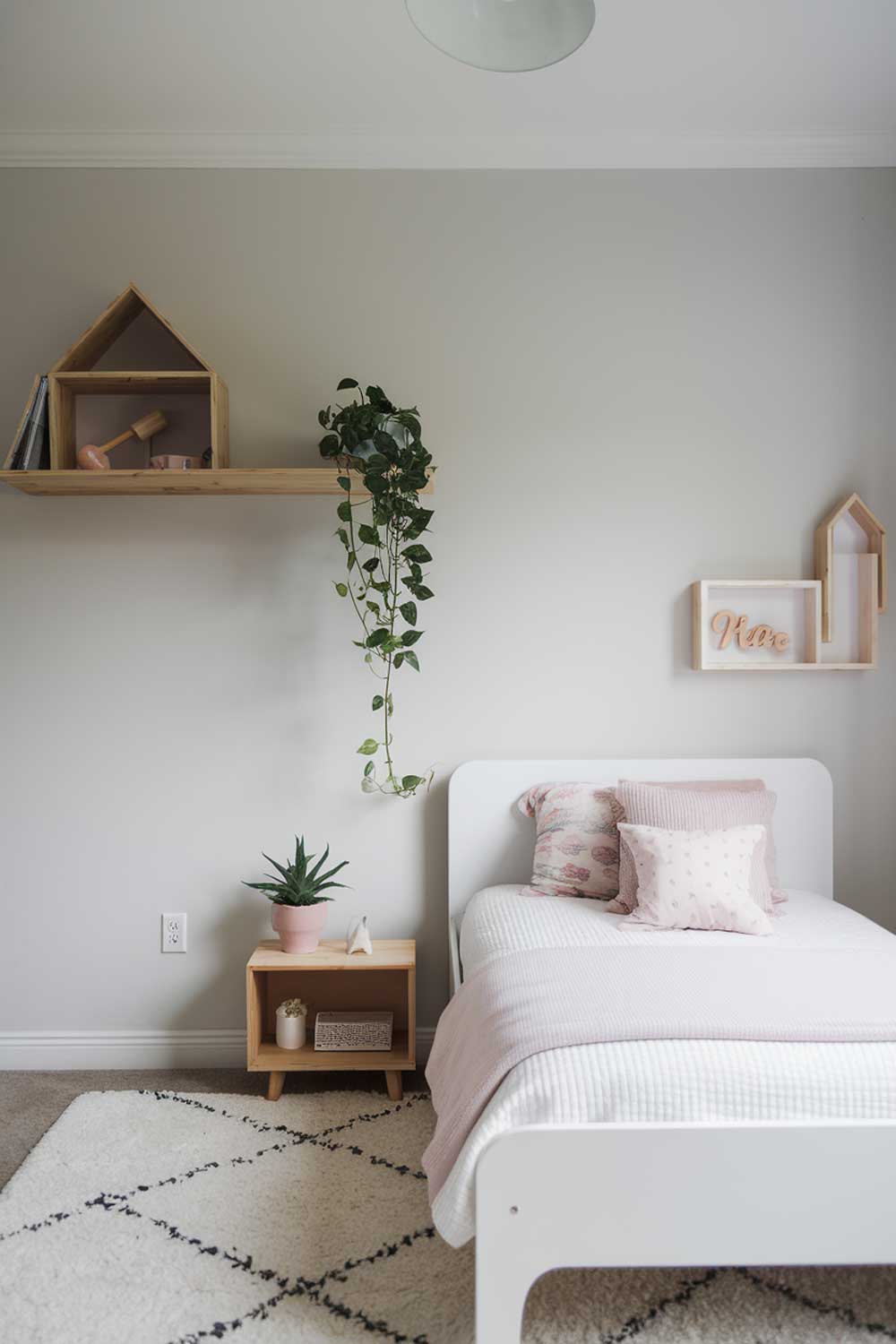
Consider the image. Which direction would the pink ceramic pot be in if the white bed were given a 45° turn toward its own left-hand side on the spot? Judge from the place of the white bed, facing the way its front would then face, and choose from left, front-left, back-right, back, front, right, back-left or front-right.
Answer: back

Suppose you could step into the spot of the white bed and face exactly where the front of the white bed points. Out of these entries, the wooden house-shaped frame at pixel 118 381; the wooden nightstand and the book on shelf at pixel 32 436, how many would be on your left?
0

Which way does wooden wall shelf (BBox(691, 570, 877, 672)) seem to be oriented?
toward the camera

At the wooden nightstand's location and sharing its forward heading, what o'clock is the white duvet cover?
The white duvet cover is roughly at 11 o'clock from the wooden nightstand.

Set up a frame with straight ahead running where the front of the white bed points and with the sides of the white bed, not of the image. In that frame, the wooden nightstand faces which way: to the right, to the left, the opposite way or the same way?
the same way

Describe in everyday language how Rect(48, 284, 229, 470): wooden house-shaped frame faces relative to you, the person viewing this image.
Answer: facing the viewer

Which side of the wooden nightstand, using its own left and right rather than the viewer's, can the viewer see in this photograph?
front

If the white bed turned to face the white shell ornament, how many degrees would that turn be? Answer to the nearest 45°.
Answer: approximately 135° to its right

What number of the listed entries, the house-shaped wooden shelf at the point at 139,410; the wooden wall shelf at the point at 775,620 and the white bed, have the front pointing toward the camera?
3

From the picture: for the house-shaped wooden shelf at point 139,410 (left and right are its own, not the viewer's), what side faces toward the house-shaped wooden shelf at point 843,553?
left

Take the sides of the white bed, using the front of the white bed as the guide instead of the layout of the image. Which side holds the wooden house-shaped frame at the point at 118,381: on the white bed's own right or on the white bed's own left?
on the white bed's own right

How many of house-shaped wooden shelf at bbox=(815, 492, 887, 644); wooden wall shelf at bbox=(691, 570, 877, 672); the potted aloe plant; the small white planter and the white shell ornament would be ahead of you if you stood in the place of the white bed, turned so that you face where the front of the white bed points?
0
